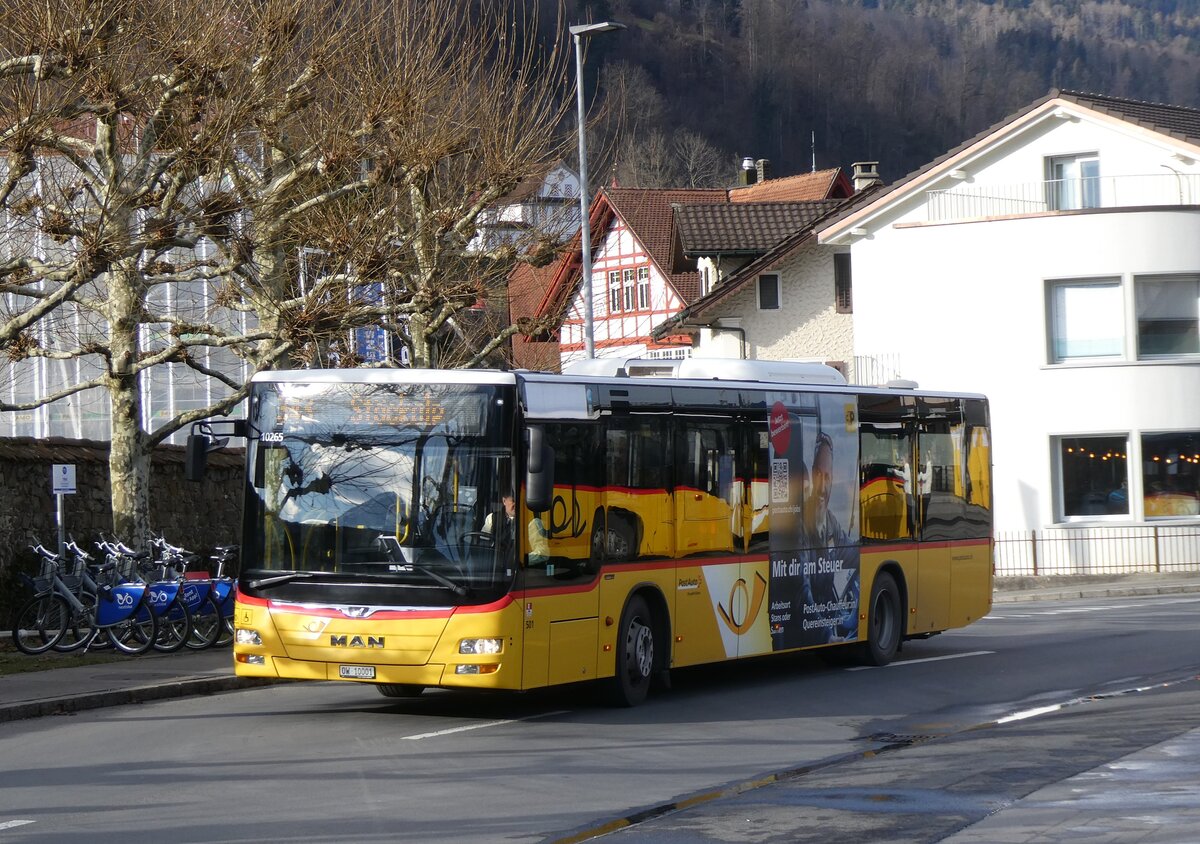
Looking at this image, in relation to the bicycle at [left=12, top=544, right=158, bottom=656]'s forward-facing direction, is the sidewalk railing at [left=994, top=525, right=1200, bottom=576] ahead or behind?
behind

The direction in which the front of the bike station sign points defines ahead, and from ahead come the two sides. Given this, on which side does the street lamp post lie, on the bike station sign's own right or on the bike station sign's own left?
on the bike station sign's own left

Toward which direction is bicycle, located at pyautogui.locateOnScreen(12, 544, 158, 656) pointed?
to the viewer's left

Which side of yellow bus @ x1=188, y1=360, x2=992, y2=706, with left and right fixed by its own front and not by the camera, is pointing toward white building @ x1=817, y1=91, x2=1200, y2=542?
back

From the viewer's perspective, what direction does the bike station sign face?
toward the camera

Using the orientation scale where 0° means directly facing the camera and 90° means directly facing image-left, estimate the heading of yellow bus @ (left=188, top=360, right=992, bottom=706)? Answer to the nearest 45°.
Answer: approximately 45°

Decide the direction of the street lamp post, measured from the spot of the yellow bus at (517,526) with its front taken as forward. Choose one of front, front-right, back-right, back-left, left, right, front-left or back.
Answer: back-right

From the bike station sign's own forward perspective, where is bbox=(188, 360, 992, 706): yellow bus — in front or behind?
in front

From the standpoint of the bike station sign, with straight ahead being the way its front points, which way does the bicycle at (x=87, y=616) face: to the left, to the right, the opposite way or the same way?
to the right

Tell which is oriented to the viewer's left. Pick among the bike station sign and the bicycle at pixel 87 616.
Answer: the bicycle

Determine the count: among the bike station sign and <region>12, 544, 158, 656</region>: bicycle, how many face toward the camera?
1
